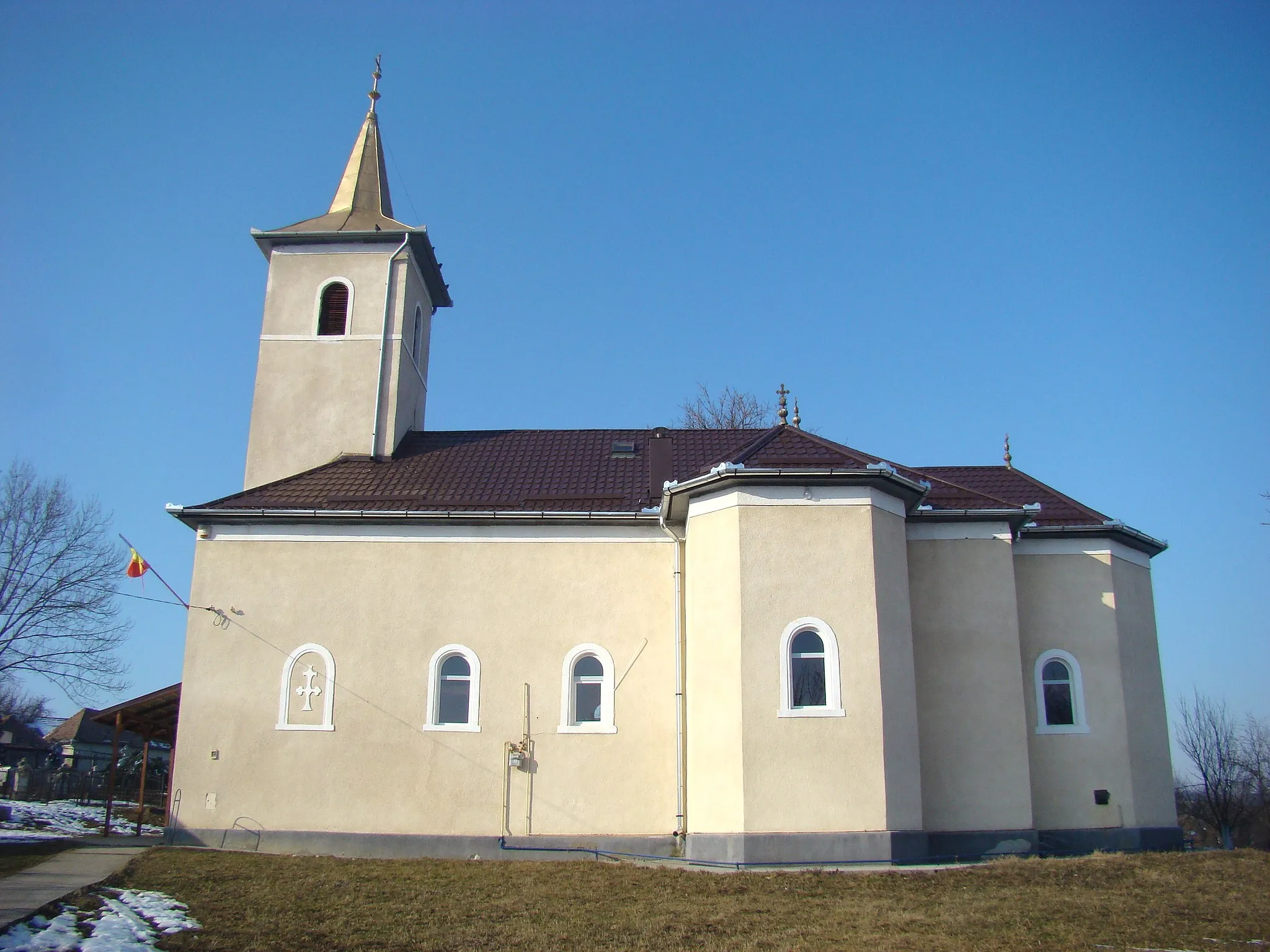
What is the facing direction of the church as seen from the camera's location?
facing to the left of the viewer

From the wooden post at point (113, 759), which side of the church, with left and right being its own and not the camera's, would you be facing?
front
